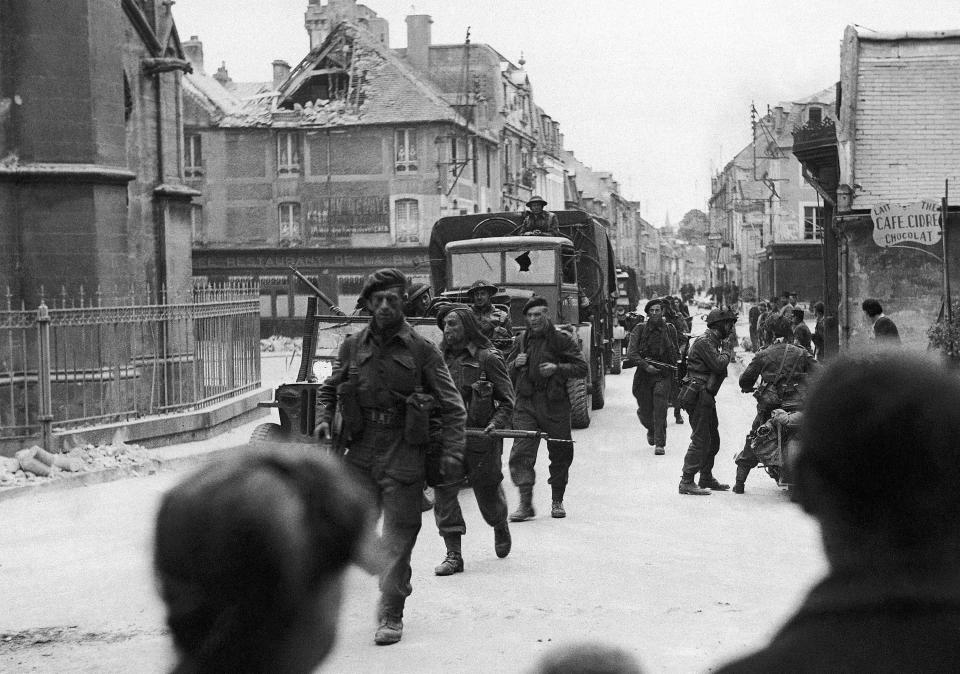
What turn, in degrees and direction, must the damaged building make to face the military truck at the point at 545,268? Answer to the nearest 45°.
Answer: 0° — it already faces it

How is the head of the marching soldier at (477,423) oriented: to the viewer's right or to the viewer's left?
to the viewer's left

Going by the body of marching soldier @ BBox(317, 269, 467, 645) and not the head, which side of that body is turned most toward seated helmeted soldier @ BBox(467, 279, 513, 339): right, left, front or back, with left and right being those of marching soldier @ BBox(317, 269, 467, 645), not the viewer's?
back

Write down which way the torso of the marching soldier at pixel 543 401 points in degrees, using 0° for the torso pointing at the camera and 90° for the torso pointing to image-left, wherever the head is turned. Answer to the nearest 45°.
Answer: approximately 0°

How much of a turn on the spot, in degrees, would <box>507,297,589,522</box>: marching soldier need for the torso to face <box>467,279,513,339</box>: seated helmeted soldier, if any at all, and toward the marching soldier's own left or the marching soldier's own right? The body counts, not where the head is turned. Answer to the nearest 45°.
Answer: approximately 180°

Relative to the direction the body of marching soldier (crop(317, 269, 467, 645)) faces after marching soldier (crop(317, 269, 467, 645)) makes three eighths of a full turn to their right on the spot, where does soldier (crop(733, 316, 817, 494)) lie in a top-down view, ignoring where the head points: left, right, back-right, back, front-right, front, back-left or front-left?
right
